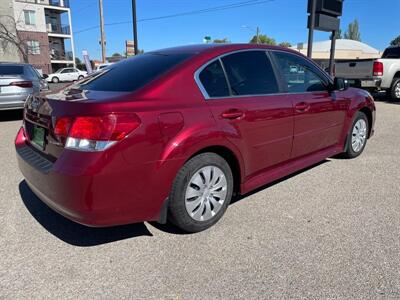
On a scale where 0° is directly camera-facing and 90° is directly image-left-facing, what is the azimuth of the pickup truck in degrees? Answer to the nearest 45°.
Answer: approximately 225°

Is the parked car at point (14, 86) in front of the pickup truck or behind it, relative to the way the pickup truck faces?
behind

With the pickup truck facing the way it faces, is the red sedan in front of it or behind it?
behind

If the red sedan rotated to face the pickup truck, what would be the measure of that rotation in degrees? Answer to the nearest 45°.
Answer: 0° — it already faces it

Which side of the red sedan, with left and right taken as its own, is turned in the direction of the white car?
left

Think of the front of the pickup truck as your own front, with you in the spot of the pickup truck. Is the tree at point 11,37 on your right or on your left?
on your left

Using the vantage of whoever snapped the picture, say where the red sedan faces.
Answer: facing away from the viewer and to the right of the viewer

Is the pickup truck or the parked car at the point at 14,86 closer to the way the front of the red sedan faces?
the pickup truck

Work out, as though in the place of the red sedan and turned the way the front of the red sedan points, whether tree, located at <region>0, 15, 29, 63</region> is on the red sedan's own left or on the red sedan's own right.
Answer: on the red sedan's own left
